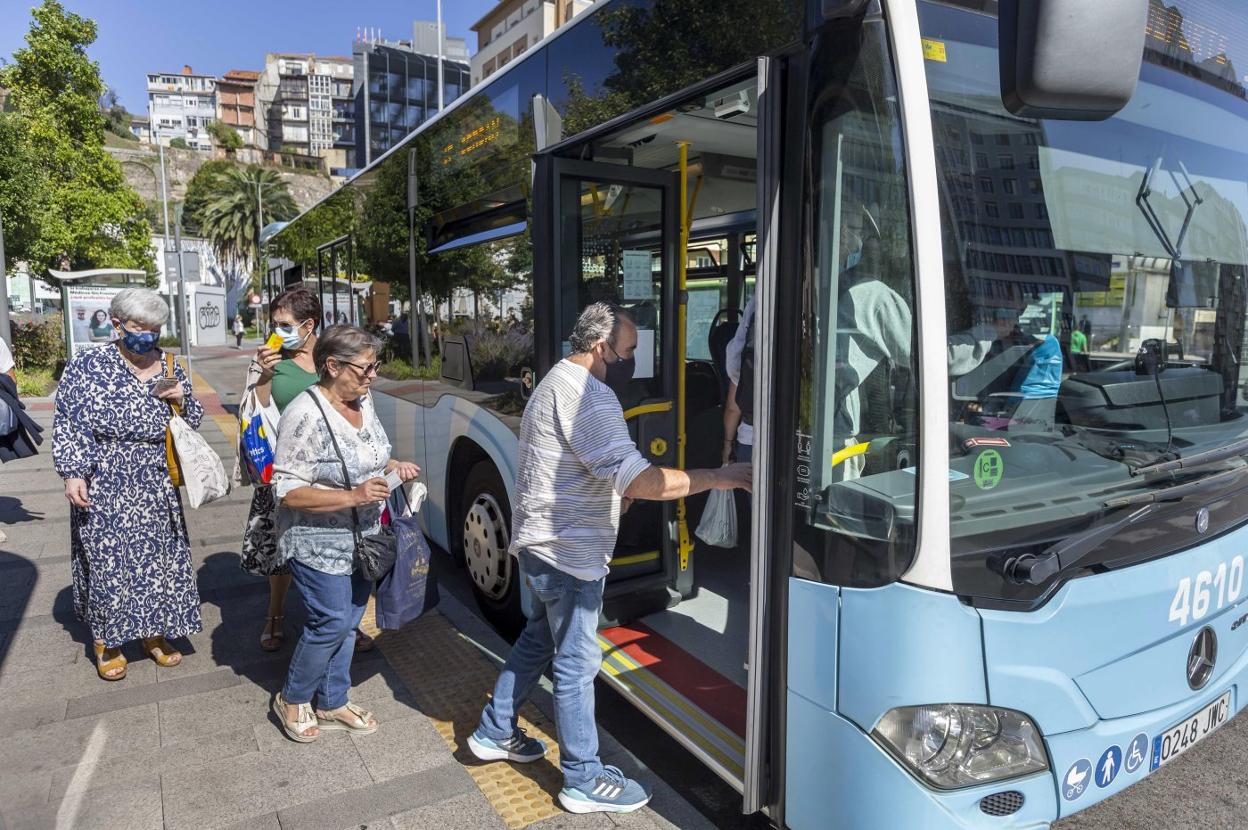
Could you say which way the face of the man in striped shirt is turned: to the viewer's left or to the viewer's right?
to the viewer's right

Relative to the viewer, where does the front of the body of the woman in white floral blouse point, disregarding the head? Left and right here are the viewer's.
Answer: facing the viewer and to the right of the viewer

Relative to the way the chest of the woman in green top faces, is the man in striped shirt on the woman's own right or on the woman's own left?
on the woman's own left

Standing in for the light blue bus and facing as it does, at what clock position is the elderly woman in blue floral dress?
The elderly woman in blue floral dress is roughly at 2 o'clock from the light blue bus.

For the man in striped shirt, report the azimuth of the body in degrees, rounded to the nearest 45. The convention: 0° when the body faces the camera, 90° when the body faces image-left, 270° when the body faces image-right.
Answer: approximately 270°

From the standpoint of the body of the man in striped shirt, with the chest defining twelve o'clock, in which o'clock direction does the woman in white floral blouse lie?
The woman in white floral blouse is roughly at 7 o'clock from the man in striped shirt.

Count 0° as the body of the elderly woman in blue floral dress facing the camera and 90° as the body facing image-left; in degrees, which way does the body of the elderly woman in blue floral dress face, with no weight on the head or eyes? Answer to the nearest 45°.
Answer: approximately 315°

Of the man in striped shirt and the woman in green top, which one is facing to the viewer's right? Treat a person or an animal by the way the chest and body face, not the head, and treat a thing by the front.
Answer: the man in striped shirt

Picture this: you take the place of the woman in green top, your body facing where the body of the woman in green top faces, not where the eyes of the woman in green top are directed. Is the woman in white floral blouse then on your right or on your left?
on your left

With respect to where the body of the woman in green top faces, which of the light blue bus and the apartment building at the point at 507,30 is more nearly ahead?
the light blue bus

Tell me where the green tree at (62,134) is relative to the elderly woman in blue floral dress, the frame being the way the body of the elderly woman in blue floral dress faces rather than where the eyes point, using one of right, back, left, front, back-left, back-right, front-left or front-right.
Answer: back-left

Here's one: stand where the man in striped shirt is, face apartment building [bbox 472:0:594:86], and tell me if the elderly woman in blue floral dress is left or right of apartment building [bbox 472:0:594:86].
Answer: left

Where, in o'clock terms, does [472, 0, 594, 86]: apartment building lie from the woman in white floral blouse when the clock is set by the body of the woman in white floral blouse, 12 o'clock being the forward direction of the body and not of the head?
The apartment building is roughly at 8 o'clock from the woman in white floral blouse.

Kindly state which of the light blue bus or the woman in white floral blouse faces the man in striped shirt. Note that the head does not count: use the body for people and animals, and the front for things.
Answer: the woman in white floral blouse

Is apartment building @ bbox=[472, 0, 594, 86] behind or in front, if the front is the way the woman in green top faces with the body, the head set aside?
behind

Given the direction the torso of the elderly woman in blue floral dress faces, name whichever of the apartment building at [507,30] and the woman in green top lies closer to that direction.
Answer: the woman in green top
